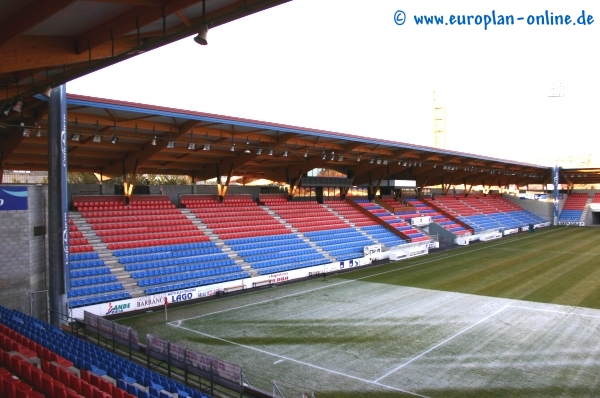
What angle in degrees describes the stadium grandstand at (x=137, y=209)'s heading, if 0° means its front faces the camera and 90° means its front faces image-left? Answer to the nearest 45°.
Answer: approximately 315°

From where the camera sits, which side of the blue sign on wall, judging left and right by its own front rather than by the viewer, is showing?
front

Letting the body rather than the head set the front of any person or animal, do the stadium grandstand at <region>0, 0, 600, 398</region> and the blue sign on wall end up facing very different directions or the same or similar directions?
same or similar directions
